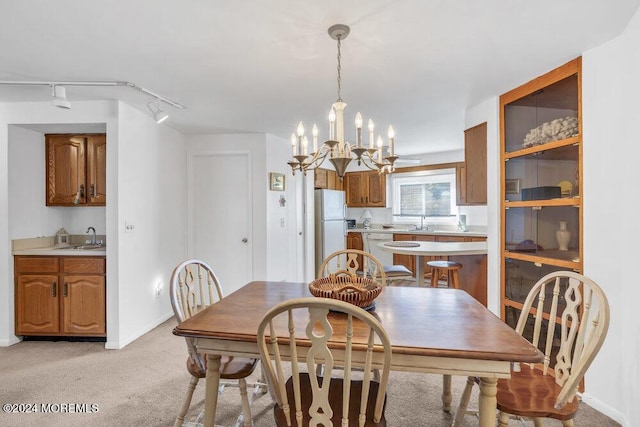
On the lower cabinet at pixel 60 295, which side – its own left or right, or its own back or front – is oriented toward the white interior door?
left

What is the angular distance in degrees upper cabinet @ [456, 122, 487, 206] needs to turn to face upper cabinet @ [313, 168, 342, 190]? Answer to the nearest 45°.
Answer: approximately 45° to its right

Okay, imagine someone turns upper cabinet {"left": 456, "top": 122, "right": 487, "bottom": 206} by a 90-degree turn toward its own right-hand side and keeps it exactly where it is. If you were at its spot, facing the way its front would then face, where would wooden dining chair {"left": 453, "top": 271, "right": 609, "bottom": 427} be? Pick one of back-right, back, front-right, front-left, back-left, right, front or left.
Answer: back

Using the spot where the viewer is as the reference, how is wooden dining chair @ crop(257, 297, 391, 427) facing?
facing away from the viewer

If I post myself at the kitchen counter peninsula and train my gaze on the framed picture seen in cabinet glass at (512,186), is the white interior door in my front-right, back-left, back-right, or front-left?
back-right

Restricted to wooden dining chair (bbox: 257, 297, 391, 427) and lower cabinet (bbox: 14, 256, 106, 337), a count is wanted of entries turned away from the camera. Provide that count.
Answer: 1

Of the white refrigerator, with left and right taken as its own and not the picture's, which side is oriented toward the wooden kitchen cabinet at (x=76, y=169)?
right

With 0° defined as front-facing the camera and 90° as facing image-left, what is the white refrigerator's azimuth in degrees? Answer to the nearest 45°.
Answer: approximately 315°

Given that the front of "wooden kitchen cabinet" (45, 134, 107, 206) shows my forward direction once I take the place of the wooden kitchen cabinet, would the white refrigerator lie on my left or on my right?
on my left
